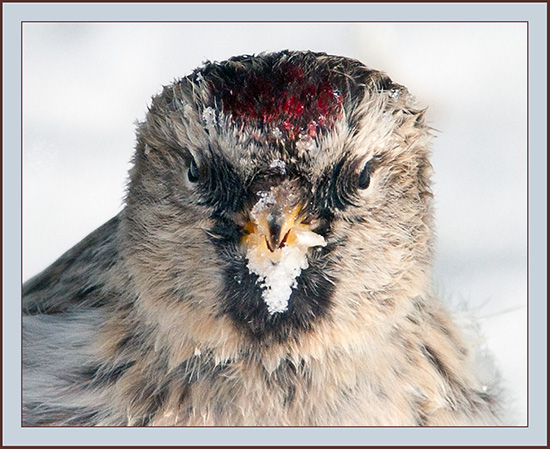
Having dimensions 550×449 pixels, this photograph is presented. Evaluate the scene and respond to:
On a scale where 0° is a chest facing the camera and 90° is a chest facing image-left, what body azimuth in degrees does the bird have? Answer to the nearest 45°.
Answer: approximately 0°
